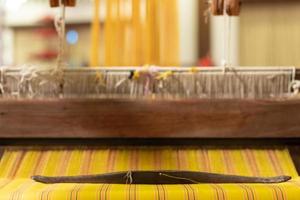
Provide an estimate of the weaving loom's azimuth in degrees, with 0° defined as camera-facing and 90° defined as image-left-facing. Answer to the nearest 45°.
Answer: approximately 0°
